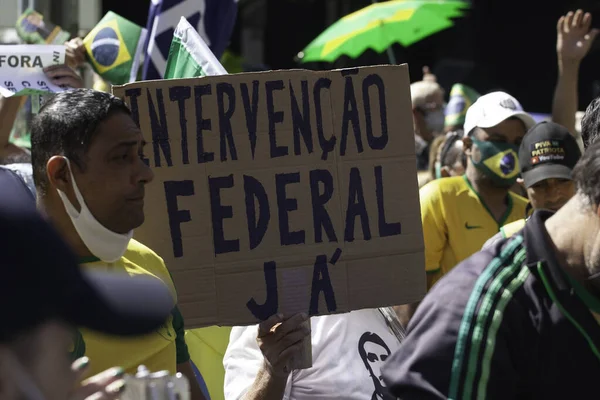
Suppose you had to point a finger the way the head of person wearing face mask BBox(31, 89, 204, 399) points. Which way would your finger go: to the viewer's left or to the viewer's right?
to the viewer's right

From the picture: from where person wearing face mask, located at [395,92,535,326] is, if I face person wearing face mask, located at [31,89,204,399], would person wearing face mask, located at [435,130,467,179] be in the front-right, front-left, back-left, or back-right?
back-right

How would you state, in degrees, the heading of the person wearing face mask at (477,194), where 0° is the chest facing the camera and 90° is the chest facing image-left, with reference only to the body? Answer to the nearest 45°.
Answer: approximately 315°

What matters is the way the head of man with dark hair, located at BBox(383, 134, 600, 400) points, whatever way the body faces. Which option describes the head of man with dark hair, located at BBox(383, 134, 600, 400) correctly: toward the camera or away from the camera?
away from the camera

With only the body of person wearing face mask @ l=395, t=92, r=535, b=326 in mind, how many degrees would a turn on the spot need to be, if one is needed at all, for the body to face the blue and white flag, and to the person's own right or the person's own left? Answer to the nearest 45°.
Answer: approximately 135° to the person's own right

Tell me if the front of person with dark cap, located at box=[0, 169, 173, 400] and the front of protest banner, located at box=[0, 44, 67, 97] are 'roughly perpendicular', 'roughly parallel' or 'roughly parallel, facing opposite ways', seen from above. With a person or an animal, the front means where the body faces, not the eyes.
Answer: roughly perpendicular

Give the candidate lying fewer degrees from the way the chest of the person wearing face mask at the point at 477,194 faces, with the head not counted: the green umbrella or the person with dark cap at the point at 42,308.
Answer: the person with dark cap

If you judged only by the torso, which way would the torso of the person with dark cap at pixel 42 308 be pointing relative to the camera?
to the viewer's right

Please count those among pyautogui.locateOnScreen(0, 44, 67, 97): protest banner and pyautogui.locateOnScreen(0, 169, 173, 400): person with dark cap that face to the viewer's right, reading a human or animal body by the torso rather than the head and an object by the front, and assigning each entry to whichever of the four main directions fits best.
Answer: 1

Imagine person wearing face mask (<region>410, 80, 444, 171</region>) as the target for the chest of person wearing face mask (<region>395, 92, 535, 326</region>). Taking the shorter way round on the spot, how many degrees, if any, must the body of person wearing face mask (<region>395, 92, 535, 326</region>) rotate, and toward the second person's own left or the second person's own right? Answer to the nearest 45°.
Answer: approximately 135° to the second person's own left

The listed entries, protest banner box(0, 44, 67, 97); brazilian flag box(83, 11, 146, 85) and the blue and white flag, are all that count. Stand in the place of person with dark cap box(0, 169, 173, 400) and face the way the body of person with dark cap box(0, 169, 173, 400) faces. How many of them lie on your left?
3

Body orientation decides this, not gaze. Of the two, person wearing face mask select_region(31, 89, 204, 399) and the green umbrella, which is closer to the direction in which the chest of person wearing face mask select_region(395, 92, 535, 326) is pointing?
the person wearing face mask
